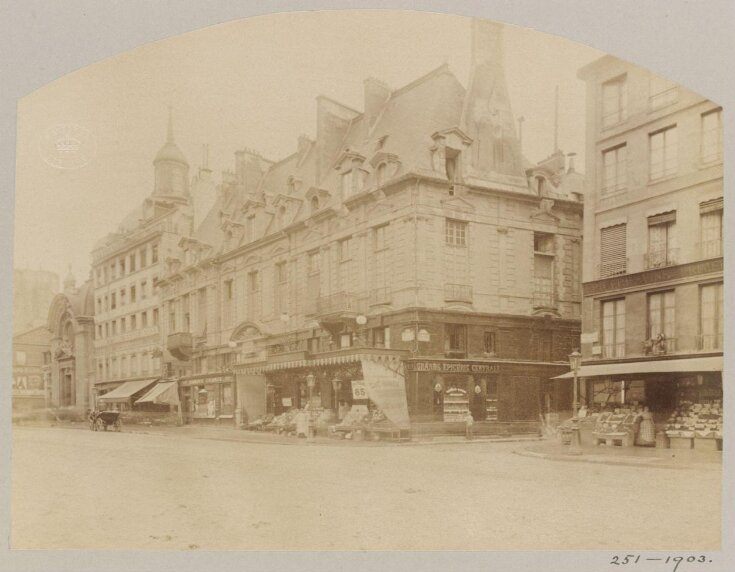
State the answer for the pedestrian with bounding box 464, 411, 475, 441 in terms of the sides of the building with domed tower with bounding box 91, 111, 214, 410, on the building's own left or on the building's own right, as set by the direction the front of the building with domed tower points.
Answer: on the building's own left

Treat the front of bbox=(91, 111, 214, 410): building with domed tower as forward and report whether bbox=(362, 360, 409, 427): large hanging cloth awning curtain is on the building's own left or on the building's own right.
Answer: on the building's own left

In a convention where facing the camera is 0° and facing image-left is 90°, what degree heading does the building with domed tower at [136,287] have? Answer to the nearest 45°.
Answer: approximately 45°
